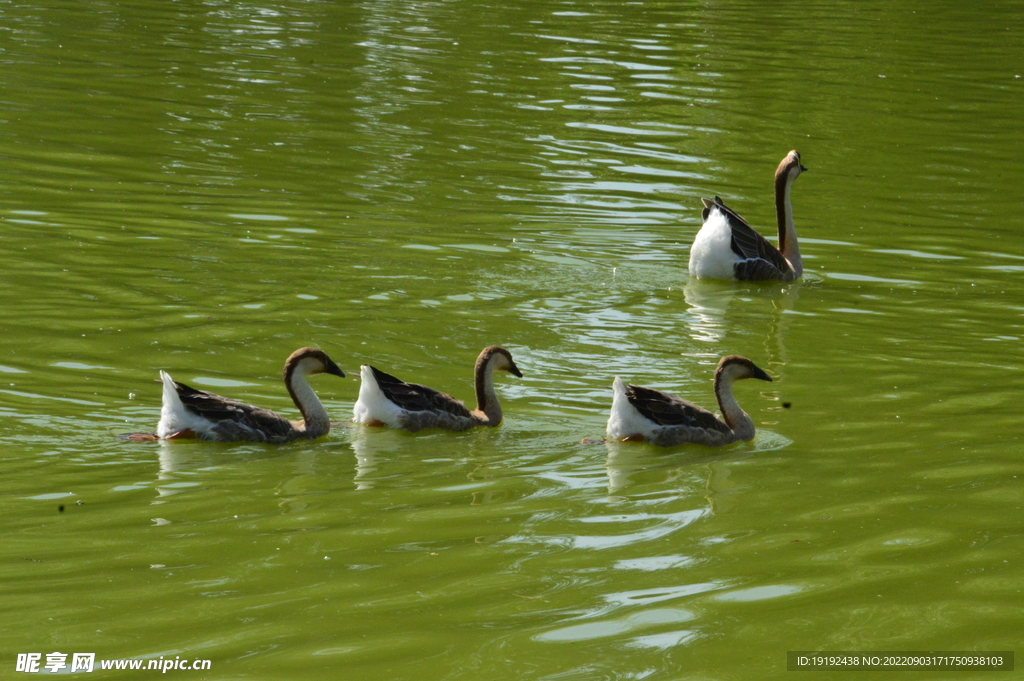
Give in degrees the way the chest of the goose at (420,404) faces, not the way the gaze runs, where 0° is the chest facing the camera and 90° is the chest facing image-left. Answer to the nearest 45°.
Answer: approximately 270°

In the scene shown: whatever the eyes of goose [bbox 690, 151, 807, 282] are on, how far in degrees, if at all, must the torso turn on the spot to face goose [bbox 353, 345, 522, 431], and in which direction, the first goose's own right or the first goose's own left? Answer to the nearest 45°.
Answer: approximately 135° to the first goose's own right

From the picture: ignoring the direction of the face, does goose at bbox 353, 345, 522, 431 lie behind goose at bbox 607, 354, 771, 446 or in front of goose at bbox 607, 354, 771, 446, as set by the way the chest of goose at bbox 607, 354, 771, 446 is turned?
behind

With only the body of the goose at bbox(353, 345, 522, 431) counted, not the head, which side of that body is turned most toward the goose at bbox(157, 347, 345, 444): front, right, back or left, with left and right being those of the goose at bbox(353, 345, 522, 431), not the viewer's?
back

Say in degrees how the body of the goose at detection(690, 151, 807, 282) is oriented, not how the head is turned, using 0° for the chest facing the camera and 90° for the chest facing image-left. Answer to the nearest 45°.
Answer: approximately 225°

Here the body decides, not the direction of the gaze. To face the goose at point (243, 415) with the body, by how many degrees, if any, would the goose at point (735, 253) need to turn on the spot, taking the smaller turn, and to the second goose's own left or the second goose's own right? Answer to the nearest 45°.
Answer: approximately 180°

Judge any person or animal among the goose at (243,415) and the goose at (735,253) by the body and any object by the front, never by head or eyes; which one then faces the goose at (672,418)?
the goose at (243,415)

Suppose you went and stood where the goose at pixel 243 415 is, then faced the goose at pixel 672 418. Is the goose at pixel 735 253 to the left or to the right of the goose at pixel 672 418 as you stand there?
left

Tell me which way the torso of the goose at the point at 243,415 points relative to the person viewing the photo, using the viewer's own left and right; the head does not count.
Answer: facing to the right of the viewer

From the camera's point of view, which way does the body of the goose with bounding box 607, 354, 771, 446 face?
to the viewer's right
